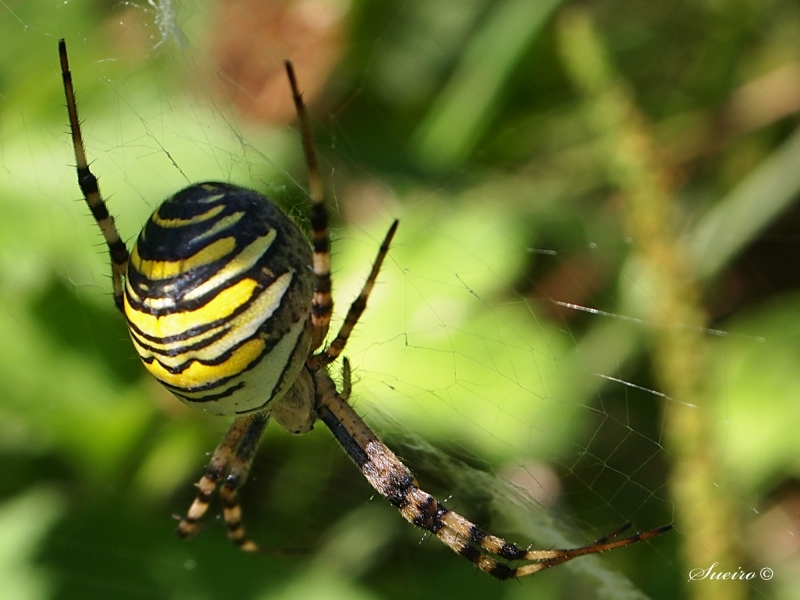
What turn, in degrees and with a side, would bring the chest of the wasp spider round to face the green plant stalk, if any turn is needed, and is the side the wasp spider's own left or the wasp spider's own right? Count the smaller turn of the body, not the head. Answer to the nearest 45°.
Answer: approximately 45° to the wasp spider's own right

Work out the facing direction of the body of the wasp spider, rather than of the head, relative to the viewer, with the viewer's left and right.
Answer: facing away from the viewer and to the right of the viewer
